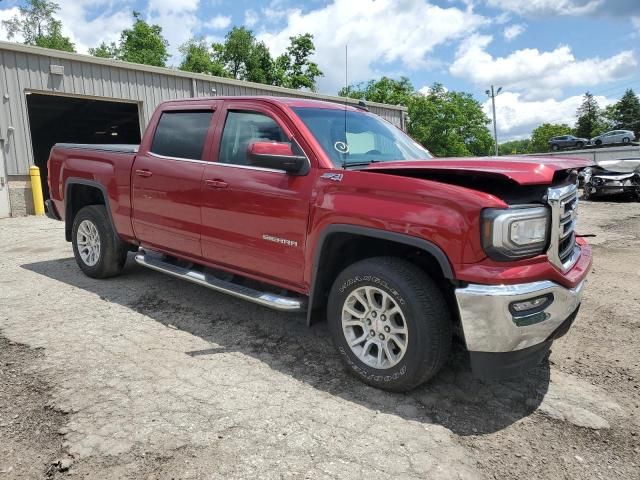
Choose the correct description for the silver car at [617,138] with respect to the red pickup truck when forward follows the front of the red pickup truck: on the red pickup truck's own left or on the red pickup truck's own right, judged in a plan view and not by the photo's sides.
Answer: on the red pickup truck's own left

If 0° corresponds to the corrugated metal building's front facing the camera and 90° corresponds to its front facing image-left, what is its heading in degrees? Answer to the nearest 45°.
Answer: approximately 315°

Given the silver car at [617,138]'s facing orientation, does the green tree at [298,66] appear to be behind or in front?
in front

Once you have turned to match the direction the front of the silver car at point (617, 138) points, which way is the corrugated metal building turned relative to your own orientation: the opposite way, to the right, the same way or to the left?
the opposite way

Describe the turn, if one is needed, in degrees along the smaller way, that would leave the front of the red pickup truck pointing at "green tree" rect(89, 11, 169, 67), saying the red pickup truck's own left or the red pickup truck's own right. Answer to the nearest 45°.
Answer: approximately 135° to the red pickup truck's own left

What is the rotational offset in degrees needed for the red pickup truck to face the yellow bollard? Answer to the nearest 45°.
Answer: approximately 180°

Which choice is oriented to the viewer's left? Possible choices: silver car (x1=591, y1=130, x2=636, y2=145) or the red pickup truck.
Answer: the silver car

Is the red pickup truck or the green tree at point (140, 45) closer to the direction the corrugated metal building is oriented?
the red pickup truck

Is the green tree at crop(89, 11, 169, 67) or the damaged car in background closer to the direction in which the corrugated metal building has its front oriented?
the damaged car in background
